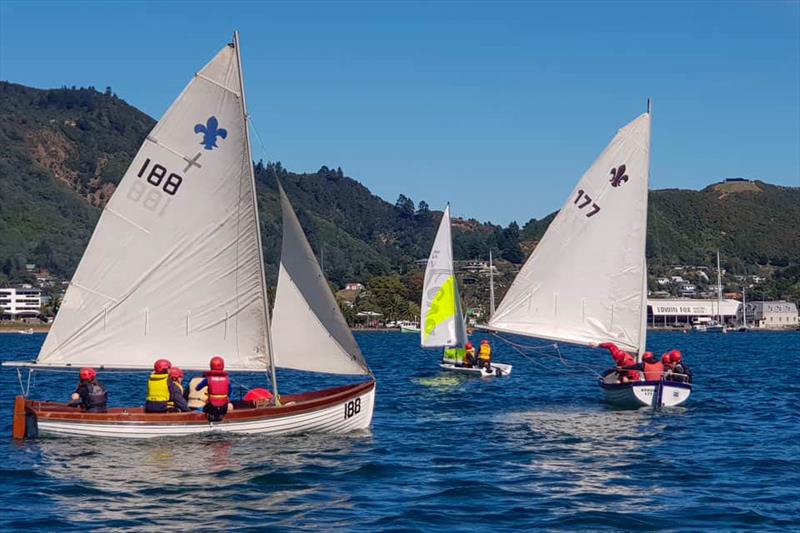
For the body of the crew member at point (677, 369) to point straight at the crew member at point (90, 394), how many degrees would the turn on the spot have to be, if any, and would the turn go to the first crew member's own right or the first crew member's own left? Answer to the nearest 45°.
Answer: approximately 45° to the first crew member's own left

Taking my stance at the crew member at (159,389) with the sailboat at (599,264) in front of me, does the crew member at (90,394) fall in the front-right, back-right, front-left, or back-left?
back-left

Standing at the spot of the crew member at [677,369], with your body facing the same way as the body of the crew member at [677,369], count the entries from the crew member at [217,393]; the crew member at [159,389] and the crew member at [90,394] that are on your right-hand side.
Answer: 0

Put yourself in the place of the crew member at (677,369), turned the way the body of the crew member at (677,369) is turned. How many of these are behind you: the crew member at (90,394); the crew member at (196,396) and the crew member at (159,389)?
0

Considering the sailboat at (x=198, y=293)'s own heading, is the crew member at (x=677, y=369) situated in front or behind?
in front

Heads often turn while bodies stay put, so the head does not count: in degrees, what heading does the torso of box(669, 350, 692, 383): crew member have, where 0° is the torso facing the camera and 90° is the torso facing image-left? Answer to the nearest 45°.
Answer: approximately 90°

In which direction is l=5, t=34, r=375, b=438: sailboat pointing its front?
to the viewer's right

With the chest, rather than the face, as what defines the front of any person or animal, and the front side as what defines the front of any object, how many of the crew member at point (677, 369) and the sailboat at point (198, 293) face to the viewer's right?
1

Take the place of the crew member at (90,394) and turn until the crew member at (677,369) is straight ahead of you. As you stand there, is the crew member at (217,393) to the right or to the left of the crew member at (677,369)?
right

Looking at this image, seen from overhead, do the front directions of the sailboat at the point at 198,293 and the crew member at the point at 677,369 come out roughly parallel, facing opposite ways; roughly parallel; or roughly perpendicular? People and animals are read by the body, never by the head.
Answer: roughly parallel, facing opposite ways

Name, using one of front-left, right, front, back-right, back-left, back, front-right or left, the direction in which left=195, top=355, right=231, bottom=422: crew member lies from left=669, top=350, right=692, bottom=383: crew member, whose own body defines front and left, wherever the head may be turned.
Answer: front-left

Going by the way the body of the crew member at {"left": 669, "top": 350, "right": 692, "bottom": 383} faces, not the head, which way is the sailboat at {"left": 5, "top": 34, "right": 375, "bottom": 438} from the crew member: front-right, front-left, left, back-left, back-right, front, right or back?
front-left
